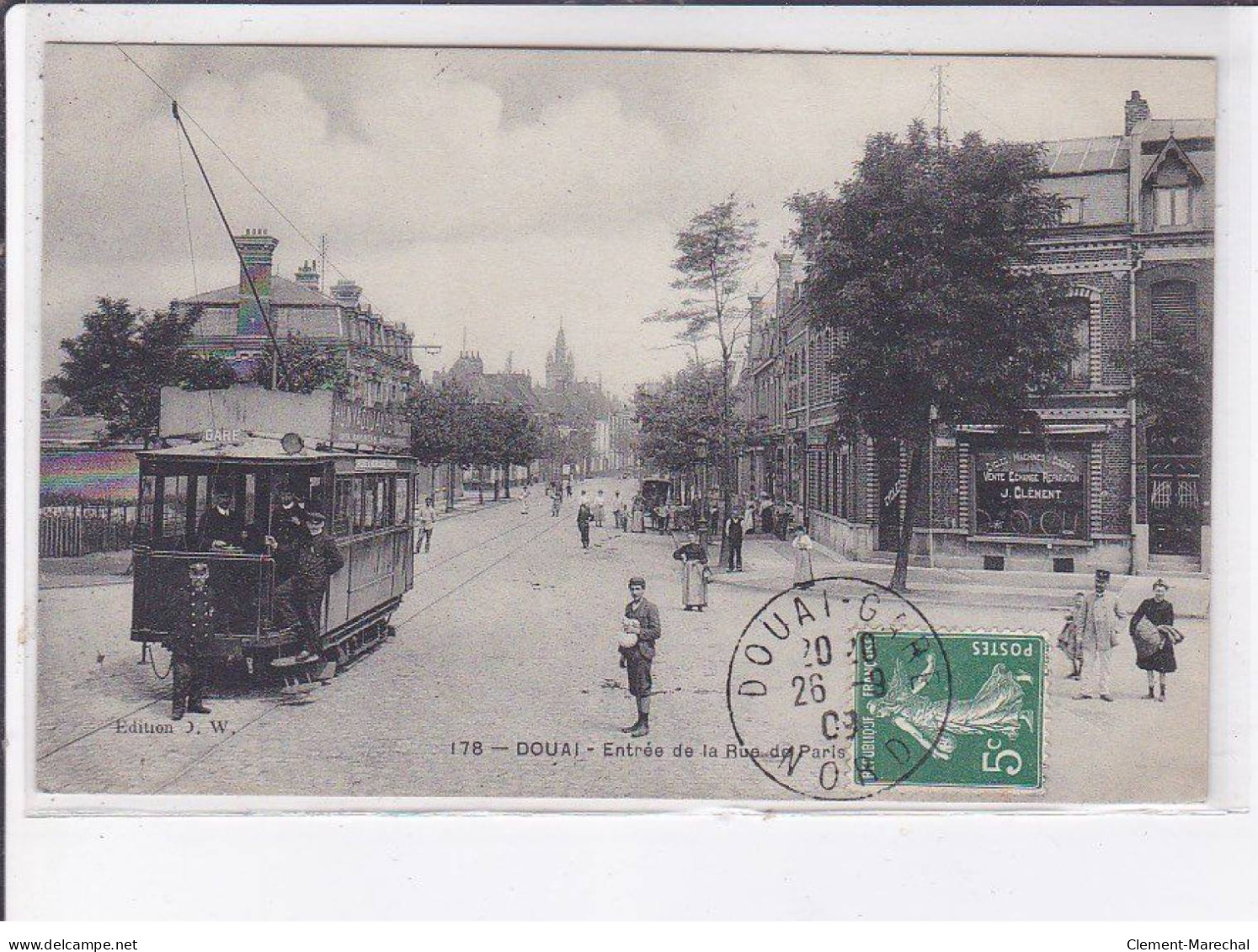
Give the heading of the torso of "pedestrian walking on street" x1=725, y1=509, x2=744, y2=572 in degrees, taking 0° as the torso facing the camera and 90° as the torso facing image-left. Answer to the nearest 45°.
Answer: approximately 0°

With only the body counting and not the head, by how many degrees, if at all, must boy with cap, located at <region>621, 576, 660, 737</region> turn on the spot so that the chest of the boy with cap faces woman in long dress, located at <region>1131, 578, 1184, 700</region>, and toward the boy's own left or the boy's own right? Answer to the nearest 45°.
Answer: approximately 135° to the boy's own left
